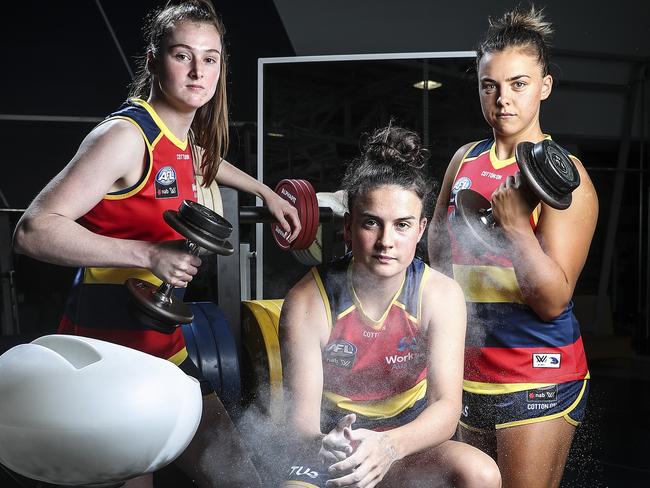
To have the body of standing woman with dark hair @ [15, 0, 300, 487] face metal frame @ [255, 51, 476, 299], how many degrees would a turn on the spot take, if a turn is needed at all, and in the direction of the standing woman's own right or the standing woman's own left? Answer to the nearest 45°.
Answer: approximately 135° to the standing woman's own left

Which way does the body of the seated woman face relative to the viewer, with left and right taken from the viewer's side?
facing the viewer

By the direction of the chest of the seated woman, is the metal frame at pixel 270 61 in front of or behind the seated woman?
behind

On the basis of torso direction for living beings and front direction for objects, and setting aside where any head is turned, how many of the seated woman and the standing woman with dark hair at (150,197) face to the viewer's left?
0

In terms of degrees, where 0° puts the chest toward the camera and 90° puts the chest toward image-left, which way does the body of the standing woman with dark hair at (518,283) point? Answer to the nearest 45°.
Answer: approximately 45°
